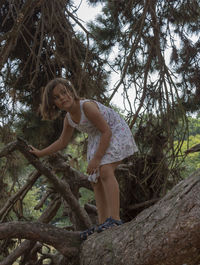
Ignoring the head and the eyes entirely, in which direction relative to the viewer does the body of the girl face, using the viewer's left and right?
facing the viewer and to the left of the viewer
